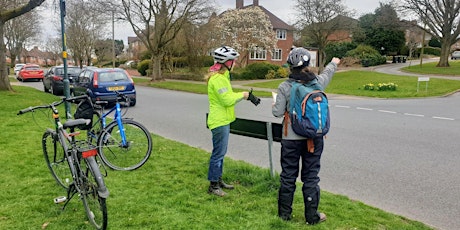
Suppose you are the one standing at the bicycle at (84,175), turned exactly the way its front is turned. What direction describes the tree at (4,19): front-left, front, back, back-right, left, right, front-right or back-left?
front-right

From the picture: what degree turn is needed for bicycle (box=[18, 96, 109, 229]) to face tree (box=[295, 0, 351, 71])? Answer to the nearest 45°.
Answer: approximately 90° to its right

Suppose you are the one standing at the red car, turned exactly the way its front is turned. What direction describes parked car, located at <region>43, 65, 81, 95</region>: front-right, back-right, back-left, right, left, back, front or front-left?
back-left

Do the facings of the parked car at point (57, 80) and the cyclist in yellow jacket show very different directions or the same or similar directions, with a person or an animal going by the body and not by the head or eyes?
very different directions

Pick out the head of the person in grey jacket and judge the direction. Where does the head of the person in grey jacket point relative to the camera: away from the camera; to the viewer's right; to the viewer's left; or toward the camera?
away from the camera

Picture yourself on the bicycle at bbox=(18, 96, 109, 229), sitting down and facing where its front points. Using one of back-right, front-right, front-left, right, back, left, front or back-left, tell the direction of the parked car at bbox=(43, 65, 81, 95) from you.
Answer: front-right

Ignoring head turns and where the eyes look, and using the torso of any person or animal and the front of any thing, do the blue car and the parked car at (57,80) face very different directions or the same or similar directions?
same or similar directions

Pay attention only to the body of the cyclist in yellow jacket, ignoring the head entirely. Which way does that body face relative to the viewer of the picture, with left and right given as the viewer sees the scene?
facing to the right of the viewer

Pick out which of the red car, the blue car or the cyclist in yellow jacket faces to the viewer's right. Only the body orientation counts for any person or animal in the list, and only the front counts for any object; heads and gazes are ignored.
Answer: the cyclist in yellow jacket

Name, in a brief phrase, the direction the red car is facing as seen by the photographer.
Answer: facing away from the viewer and to the left of the viewer

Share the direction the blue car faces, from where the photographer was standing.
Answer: facing away from the viewer and to the left of the viewer

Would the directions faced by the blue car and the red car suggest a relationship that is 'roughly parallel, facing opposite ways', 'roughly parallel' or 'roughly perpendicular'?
roughly parallel

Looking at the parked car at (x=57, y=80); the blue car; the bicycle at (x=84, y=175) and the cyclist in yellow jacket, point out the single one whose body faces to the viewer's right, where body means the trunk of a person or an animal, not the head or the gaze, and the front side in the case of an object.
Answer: the cyclist in yellow jacket

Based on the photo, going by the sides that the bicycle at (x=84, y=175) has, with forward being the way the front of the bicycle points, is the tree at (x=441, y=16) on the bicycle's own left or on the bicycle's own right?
on the bicycle's own right

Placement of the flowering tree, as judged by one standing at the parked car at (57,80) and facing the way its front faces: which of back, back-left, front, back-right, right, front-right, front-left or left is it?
right

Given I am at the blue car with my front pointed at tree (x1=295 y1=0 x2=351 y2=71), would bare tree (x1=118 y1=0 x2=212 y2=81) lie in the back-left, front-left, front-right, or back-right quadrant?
front-left
